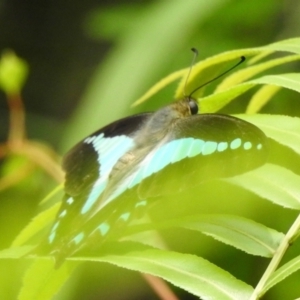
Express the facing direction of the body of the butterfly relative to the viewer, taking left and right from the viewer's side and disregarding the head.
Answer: facing away from the viewer and to the right of the viewer
